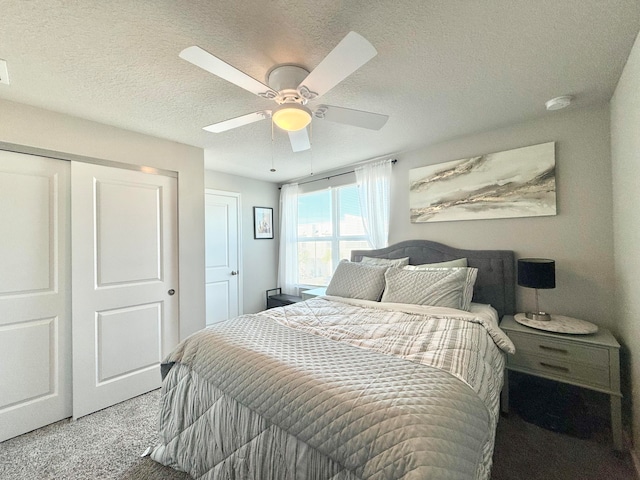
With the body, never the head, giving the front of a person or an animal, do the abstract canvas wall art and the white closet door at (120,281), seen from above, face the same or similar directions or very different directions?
very different directions

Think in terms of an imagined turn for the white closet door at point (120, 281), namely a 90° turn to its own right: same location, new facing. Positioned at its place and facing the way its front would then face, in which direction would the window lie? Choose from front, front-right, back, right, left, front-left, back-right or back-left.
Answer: back-left

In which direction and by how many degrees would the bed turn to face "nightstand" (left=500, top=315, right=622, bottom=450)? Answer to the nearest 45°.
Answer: approximately 135° to its left

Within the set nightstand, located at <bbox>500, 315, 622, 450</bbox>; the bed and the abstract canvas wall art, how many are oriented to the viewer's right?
0

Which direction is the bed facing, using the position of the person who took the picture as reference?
facing the viewer and to the left of the viewer

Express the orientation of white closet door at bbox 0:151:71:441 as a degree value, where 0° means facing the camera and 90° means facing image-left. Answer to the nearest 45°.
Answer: approximately 315°

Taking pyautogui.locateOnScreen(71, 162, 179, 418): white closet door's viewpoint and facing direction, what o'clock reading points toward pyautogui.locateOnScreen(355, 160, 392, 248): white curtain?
The white curtain is roughly at 11 o'clock from the white closet door.

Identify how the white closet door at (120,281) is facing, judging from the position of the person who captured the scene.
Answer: facing the viewer and to the right of the viewer

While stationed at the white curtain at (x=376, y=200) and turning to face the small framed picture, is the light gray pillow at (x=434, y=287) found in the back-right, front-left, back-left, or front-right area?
back-left

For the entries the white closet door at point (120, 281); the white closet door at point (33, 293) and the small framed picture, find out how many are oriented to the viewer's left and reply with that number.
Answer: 0

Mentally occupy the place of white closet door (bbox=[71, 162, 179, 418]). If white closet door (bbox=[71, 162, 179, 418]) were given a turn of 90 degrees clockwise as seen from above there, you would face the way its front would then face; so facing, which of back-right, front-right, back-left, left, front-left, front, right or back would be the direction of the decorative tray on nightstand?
left
